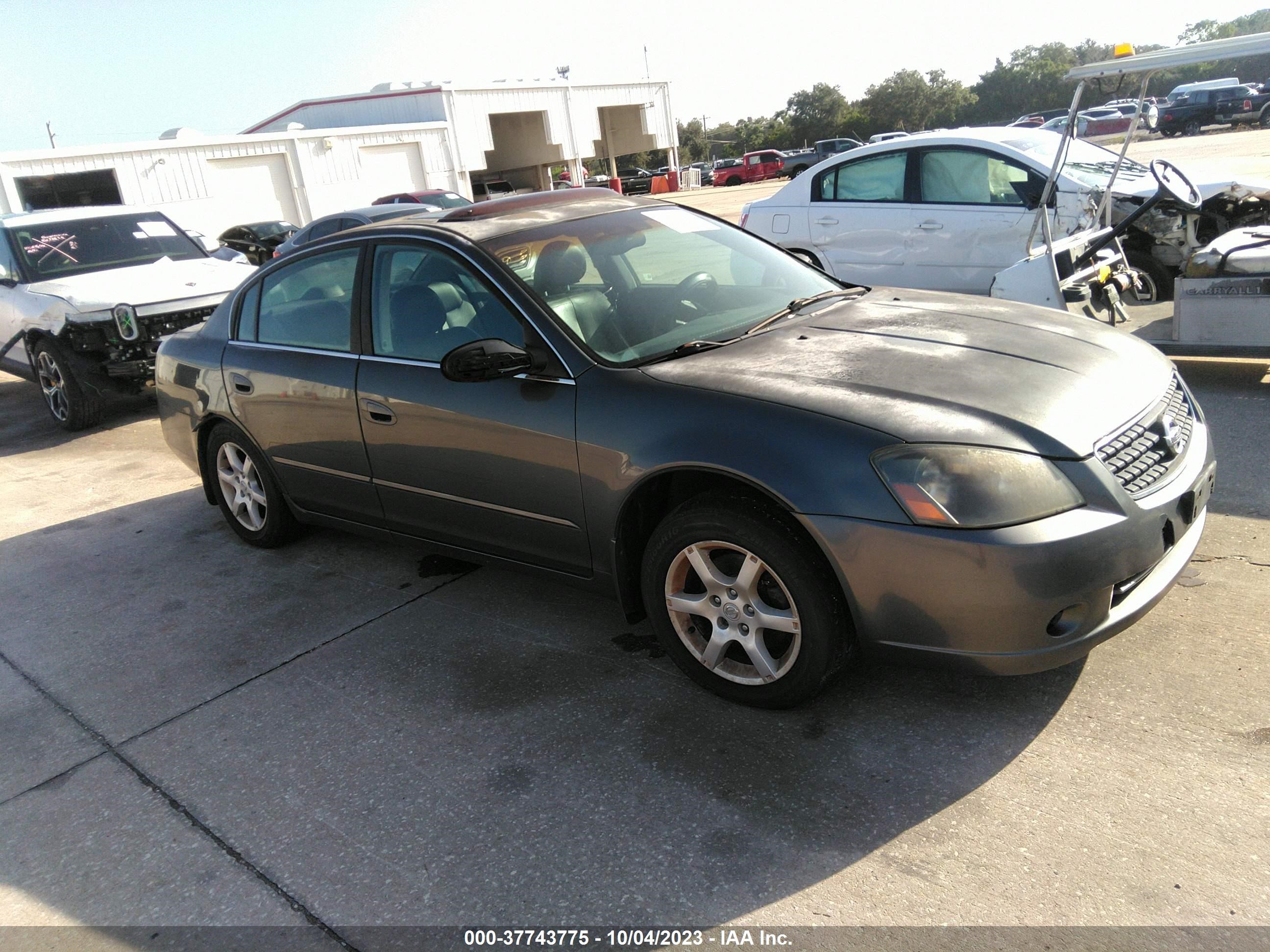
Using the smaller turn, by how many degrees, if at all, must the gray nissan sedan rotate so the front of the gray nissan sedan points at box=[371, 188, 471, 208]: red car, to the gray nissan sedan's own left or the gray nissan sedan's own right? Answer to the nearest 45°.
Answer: approximately 135° to the gray nissan sedan's own left

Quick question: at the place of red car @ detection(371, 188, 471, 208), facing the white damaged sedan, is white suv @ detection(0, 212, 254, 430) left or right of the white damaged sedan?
right

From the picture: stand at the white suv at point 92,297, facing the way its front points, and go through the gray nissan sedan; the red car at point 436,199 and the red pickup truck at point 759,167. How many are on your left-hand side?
2

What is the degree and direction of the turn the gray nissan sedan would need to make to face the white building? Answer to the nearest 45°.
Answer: approximately 135° to its left

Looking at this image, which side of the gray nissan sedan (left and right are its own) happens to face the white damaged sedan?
left

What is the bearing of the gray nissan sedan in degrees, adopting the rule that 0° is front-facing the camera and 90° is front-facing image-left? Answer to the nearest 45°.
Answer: approximately 315°

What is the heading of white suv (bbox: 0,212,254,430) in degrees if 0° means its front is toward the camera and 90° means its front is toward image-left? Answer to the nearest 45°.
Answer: approximately 315°
